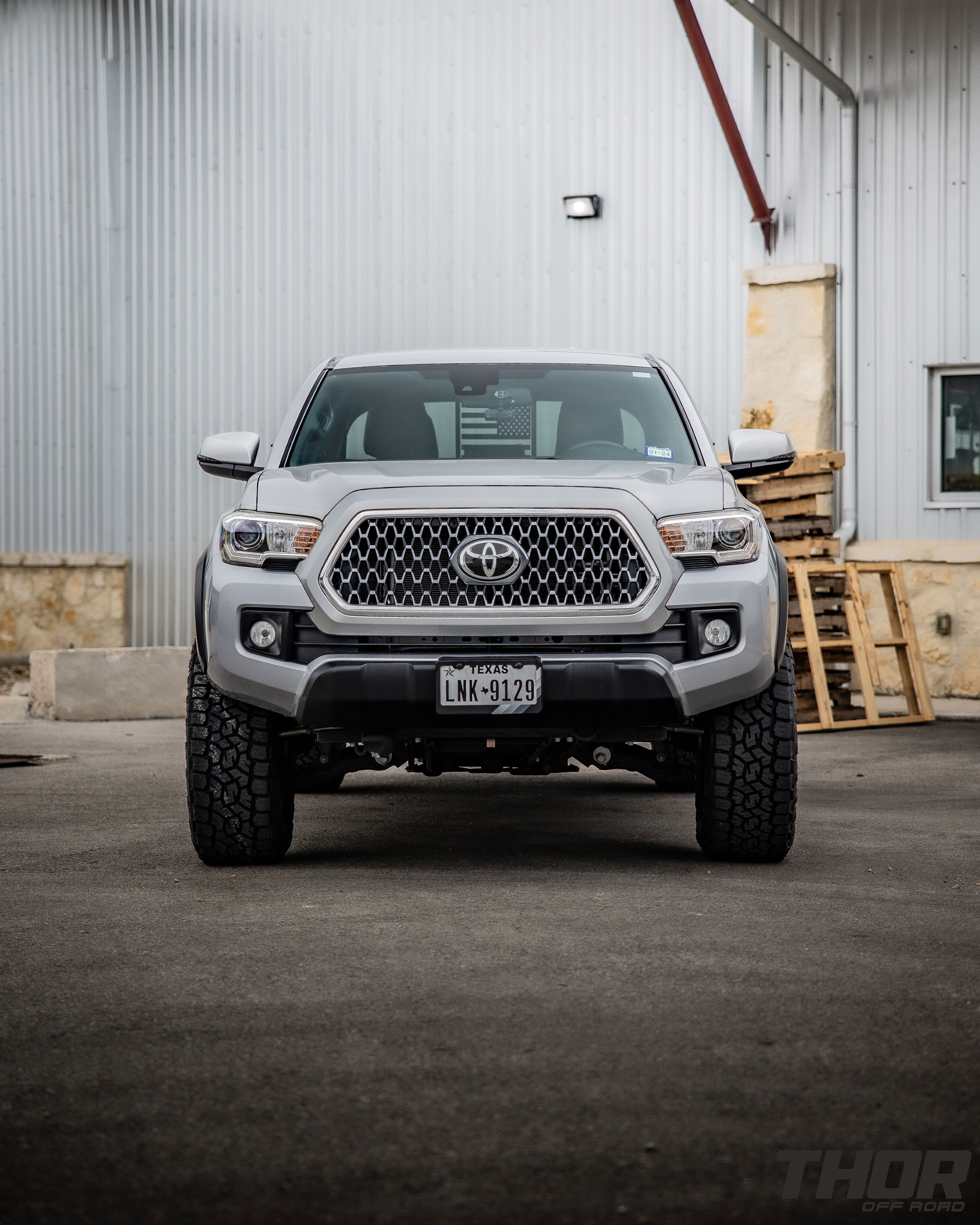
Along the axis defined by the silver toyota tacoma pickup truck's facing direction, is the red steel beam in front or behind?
behind

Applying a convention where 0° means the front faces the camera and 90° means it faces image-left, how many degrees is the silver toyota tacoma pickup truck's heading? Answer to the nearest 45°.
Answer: approximately 0°

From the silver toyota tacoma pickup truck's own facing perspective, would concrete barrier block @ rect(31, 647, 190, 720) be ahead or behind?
behind

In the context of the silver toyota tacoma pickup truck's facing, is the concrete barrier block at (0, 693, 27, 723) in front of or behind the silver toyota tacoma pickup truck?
behind

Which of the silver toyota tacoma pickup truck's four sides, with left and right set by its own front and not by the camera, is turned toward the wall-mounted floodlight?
back

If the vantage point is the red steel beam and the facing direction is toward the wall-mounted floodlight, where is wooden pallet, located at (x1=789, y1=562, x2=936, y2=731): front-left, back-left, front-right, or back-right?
back-left

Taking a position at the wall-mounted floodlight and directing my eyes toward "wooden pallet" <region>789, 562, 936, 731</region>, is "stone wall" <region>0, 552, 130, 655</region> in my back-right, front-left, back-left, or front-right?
back-right
